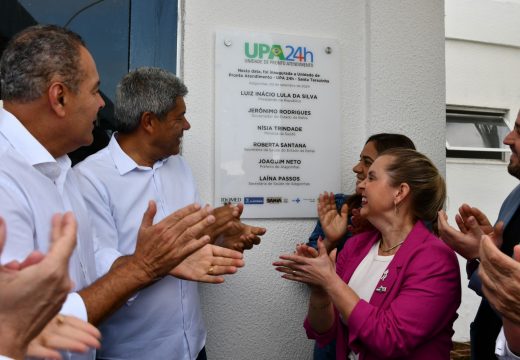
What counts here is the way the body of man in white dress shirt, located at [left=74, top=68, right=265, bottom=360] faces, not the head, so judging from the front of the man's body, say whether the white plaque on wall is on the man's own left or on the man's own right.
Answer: on the man's own left

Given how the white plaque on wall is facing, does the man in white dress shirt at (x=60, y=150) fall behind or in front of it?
in front

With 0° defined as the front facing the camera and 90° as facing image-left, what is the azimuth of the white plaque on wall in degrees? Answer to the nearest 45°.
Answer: approximately 0°

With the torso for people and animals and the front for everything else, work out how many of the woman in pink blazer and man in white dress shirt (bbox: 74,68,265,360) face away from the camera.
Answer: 0

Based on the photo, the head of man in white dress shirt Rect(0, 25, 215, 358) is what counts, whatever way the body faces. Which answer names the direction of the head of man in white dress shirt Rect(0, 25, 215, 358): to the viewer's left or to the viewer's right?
to the viewer's right

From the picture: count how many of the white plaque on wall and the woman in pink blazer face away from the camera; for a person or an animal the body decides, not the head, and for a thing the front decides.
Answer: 0

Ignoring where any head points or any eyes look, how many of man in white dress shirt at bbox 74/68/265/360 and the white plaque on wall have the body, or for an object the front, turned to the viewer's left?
0

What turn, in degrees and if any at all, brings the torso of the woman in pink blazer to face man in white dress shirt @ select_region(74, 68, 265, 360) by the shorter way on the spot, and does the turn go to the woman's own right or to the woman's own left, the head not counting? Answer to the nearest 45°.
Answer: approximately 45° to the woman's own right

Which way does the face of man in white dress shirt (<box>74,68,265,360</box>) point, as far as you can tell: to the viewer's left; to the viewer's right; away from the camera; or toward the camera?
to the viewer's right

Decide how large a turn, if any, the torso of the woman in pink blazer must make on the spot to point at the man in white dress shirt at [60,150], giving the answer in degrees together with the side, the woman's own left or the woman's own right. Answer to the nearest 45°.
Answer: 0° — they already face them
